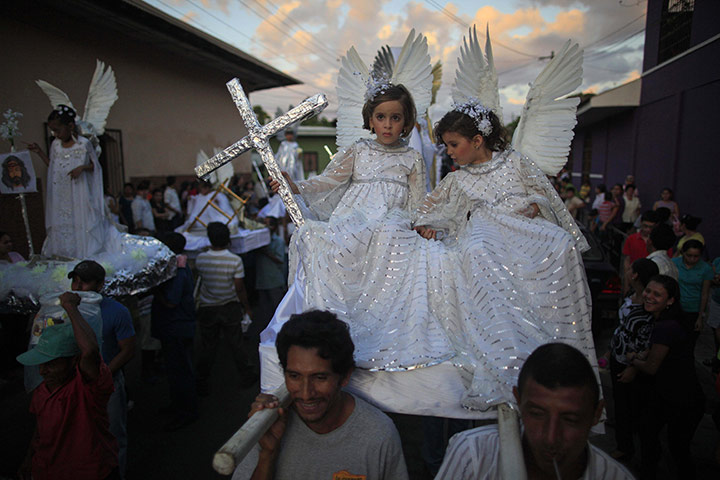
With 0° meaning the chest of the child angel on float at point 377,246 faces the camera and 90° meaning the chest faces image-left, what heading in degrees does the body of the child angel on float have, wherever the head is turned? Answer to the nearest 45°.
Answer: approximately 0°

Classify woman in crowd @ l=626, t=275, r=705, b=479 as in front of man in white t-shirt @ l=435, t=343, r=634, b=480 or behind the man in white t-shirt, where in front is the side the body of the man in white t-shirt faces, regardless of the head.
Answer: behind

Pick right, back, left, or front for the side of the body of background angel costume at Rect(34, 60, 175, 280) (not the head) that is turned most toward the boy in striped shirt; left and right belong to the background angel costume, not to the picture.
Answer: left

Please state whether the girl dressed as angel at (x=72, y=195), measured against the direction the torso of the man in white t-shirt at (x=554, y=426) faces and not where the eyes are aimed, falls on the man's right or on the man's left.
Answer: on the man's right

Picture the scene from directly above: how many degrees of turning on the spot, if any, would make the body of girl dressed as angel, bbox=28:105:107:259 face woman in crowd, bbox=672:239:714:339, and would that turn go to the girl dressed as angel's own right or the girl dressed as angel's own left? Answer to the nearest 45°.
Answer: approximately 90° to the girl dressed as angel's own left

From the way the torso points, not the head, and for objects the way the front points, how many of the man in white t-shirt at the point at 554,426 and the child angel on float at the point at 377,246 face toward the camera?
2

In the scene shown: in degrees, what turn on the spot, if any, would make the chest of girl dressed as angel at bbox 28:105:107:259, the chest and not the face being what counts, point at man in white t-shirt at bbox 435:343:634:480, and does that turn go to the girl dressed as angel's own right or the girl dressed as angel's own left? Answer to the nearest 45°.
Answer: approximately 45° to the girl dressed as angel's own left

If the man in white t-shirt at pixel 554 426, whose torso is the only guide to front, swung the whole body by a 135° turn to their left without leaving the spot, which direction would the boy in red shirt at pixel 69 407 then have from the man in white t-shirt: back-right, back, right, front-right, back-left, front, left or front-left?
back-left

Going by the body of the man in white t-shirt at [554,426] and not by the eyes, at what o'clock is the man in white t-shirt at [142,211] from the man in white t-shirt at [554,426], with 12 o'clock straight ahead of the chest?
the man in white t-shirt at [142,211] is roughly at 4 o'clock from the man in white t-shirt at [554,426].
